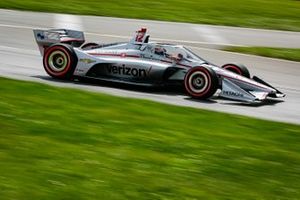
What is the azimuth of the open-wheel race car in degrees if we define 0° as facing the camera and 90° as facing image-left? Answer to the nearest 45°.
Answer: approximately 315°
